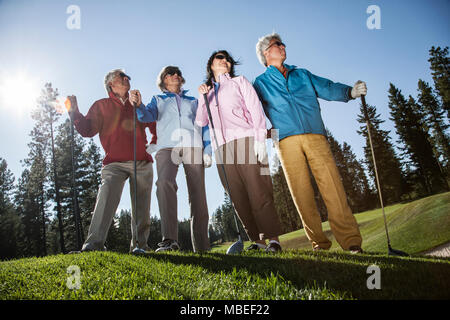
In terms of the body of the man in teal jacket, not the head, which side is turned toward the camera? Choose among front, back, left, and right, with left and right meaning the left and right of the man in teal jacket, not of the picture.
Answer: front

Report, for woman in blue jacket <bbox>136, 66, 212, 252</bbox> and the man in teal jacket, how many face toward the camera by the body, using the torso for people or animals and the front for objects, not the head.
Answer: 2

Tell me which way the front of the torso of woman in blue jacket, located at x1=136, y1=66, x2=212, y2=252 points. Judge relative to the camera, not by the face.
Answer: toward the camera

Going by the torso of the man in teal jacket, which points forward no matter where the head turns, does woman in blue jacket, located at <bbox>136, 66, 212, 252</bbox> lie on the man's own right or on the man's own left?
on the man's own right

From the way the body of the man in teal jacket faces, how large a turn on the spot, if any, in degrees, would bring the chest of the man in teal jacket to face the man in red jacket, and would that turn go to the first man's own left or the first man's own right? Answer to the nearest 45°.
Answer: approximately 90° to the first man's own right
